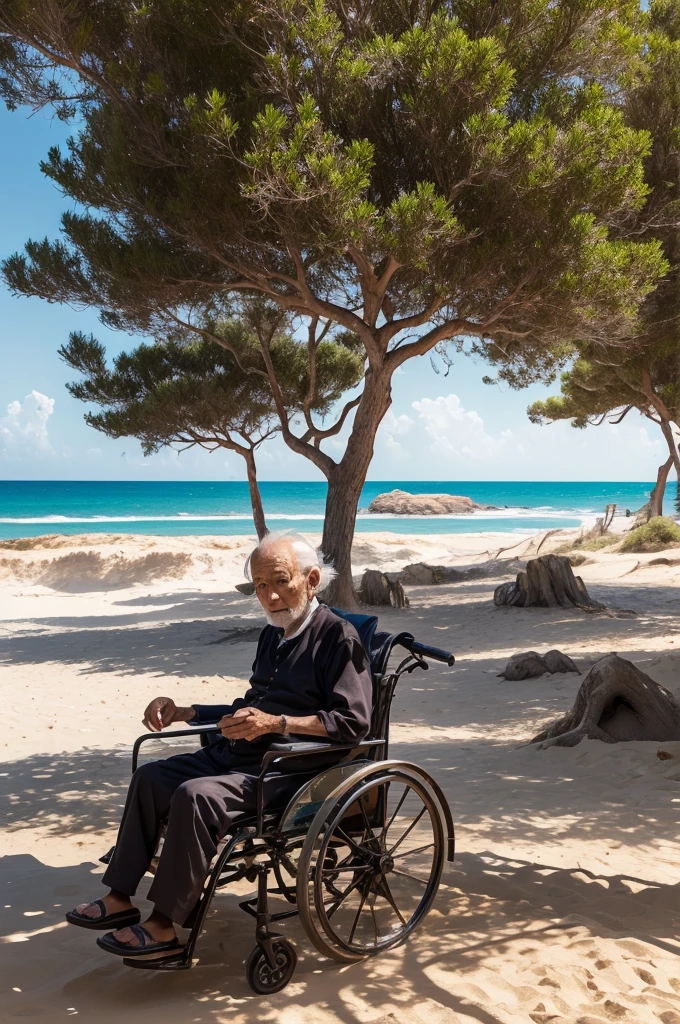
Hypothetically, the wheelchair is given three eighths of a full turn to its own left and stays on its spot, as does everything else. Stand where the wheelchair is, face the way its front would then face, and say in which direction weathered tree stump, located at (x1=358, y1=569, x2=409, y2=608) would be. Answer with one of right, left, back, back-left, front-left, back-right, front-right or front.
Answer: left

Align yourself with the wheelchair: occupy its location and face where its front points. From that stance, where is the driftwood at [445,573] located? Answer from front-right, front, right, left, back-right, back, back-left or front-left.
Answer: back-right

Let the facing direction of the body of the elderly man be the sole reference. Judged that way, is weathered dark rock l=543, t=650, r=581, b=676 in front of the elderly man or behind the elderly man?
behind

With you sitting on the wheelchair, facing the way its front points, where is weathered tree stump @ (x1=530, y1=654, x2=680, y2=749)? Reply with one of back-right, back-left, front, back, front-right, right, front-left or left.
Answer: back

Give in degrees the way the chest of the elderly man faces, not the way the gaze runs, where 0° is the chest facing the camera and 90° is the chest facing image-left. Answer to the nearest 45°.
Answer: approximately 45°

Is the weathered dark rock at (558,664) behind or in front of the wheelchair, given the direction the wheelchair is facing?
behind

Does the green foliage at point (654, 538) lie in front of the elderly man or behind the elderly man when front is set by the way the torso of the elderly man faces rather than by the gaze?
behind

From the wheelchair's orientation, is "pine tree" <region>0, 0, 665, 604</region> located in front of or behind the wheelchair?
behind

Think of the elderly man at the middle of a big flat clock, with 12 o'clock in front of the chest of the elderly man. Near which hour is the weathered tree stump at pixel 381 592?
The weathered tree stump is roughly at 5 o'clock from the elderly man.

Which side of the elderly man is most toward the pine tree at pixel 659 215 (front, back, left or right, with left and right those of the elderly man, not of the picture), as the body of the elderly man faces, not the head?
back

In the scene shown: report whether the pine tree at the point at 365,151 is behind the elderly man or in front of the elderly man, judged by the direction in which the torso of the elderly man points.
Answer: behind

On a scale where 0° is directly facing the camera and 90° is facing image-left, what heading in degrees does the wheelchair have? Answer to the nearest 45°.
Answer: approximately 45°
